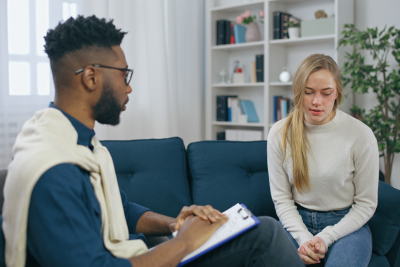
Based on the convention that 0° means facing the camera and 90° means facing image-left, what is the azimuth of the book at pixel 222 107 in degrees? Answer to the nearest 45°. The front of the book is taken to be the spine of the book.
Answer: approximately 0°

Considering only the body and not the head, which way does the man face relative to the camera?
to the viewer's right

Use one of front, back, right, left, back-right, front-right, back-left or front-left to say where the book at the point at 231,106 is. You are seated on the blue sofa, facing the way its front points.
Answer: back

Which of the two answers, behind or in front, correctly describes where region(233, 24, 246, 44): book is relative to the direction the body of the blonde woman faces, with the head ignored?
behind

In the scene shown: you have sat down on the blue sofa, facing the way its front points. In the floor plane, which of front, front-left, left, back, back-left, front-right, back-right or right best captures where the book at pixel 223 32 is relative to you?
back

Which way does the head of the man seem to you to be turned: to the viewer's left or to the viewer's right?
to the viewer's right
